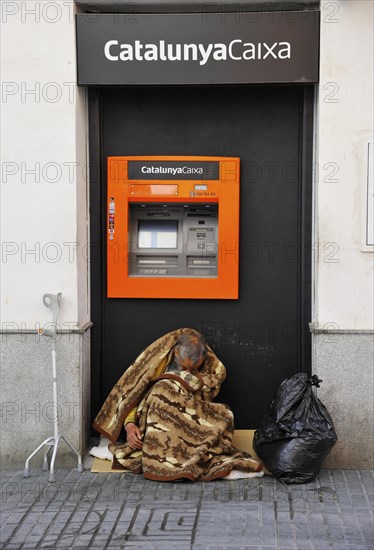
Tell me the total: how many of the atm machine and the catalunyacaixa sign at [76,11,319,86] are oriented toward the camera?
2

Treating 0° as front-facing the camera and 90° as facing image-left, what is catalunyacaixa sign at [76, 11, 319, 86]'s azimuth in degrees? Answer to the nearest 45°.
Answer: approximately 0°

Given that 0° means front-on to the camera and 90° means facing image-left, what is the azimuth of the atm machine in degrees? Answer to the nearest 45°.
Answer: approximately 0°
